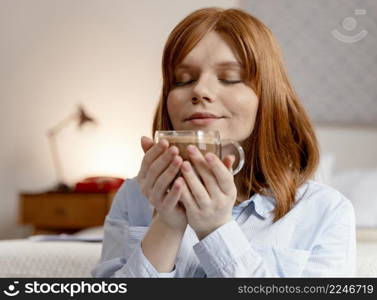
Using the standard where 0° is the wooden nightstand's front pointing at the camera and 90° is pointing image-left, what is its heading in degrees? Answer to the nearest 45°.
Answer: approximately 0°

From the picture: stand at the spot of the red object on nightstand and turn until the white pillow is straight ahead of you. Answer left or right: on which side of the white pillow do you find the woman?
right

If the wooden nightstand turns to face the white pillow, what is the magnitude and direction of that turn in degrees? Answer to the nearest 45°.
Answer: approximately 45° to its left

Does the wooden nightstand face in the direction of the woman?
yes

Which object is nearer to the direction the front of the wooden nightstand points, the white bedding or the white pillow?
the white bedding

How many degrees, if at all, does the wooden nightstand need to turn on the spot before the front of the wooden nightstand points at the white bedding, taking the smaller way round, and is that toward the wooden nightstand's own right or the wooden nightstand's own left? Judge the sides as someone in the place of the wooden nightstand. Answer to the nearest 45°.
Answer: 0° — it already faces it
